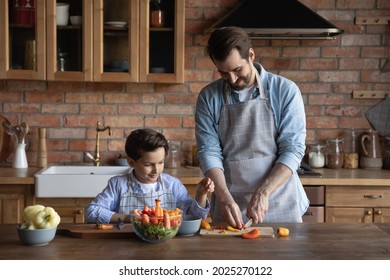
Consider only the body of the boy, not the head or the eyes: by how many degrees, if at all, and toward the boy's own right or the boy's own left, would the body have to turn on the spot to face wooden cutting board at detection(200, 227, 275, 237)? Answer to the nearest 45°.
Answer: approximately 45° to the boy's own left

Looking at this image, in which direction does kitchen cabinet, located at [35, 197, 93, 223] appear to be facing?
toward the camera

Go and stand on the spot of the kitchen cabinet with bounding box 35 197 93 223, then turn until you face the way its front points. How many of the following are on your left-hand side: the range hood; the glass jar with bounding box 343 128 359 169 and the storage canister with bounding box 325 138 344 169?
3

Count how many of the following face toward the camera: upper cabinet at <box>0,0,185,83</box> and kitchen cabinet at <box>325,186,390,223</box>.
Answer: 2

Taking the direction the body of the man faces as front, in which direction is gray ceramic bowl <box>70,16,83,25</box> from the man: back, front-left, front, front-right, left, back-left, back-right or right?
back-right

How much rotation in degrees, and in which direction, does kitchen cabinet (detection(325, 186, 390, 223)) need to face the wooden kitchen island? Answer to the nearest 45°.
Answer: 0° — it already faces it

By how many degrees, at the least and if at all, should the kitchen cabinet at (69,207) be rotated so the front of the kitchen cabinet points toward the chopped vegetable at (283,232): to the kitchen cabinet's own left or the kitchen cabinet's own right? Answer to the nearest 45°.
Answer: approximately 45° to the kitchen cabinet's own left

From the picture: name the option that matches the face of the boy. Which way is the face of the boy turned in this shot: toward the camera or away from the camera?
toward the camera

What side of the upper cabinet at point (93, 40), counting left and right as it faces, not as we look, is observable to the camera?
front

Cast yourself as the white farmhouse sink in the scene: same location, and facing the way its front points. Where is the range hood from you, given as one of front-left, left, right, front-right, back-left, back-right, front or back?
left

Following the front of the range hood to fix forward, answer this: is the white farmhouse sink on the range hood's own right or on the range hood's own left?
on the range hood's own right

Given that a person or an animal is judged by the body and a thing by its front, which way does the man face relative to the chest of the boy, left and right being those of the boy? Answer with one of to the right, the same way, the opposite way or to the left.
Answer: the same way

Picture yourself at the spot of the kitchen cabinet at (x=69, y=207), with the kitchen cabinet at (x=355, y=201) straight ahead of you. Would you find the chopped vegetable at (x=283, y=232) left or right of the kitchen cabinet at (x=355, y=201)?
right

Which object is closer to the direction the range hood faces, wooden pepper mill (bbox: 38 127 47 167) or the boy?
the boy
